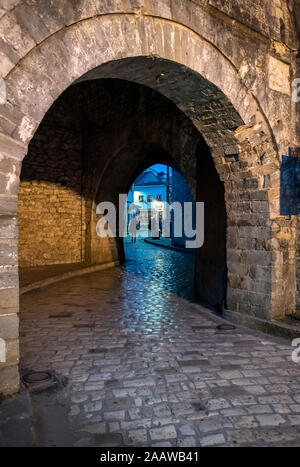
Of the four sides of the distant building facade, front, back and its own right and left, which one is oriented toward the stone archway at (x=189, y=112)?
front

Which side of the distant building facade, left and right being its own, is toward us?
front
